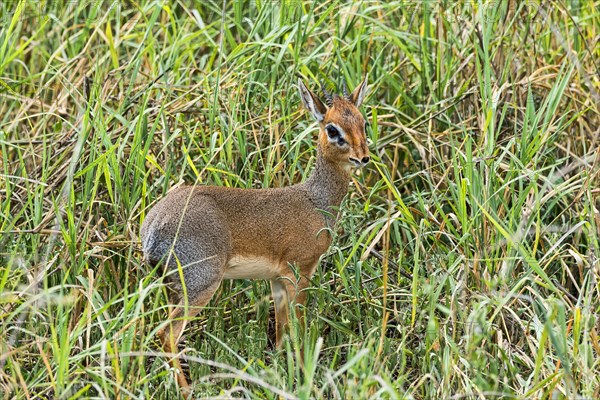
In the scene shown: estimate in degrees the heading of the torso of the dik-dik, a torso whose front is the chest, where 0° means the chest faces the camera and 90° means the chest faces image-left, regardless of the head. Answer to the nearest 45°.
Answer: approximately 270°
